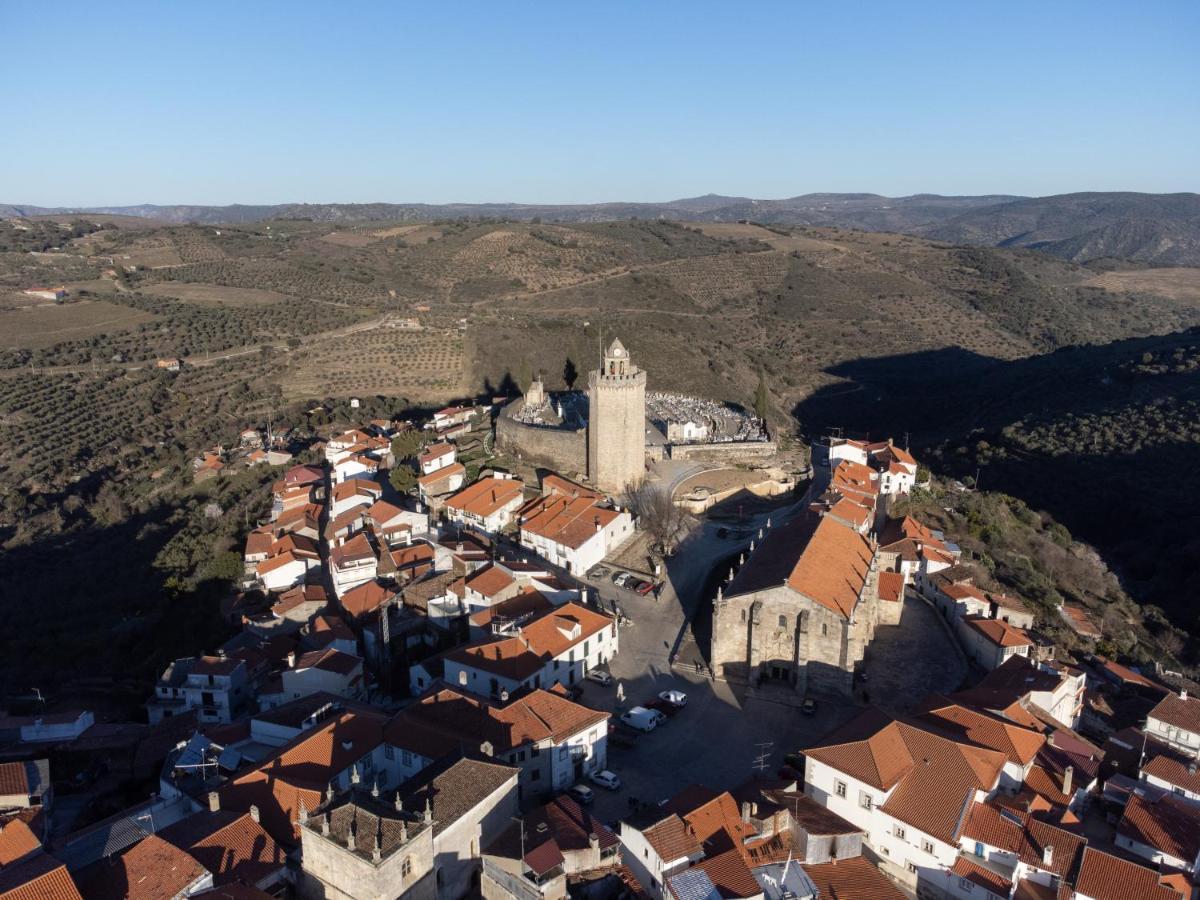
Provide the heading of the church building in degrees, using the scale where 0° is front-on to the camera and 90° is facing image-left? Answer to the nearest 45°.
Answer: approximately 0°

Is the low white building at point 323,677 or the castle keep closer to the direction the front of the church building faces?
the low white building

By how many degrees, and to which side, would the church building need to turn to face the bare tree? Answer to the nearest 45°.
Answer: approximately 135° to its right

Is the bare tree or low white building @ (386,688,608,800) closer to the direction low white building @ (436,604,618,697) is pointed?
the low white building

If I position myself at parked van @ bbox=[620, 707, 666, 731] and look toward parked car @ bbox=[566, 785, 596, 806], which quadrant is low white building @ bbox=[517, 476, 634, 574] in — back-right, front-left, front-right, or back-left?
back-right

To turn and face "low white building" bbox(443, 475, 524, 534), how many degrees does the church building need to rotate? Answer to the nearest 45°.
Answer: approximately 135° to its right

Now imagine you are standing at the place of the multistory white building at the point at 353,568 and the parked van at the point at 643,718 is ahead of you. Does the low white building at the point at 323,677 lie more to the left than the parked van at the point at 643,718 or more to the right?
right

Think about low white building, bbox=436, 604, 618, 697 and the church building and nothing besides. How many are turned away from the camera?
0

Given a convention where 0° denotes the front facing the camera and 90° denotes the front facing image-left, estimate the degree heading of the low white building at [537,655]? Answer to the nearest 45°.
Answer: approximately 315°

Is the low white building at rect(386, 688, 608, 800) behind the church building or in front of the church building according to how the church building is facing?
in front

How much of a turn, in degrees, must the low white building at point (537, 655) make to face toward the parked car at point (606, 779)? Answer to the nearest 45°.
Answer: approximately 45° to its right

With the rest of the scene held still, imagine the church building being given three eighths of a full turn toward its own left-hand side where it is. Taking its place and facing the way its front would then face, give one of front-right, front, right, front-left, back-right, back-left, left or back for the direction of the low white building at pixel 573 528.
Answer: left
